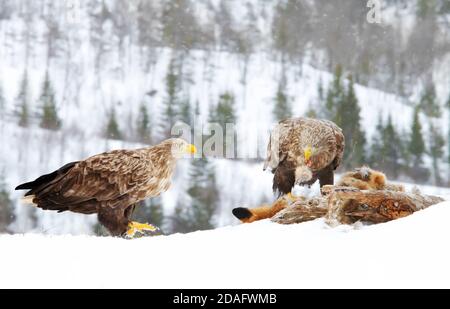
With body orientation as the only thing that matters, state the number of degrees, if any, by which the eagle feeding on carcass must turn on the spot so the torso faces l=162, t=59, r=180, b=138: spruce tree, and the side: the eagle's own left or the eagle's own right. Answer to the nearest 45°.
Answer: approximately 180°

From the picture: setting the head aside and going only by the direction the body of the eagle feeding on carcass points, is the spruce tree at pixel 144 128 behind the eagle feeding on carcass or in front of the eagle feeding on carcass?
behind

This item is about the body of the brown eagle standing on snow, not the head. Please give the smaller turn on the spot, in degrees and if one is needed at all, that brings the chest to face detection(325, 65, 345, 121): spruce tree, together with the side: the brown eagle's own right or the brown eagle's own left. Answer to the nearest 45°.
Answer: approximately 45° to the brown eagle's own left

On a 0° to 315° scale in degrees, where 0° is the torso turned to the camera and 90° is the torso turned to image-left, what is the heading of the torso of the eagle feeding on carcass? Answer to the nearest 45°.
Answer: approximately 0°

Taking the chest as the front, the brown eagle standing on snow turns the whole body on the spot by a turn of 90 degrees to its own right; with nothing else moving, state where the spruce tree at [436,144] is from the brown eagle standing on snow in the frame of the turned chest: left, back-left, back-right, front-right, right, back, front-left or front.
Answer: back-left

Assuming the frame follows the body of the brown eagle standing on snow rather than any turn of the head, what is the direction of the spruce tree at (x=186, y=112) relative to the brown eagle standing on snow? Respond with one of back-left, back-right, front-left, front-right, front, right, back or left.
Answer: left

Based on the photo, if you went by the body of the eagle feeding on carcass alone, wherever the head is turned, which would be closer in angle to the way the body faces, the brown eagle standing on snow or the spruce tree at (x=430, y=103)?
the brown eagle standing on snow

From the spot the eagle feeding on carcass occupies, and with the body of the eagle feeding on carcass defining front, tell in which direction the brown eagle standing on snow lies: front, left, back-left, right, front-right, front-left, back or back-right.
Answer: front-right

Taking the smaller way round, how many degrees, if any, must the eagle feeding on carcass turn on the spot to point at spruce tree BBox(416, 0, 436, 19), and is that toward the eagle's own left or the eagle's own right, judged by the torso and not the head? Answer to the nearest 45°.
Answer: approximately 180°

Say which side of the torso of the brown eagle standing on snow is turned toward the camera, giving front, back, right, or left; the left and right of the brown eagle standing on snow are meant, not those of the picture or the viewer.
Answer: right

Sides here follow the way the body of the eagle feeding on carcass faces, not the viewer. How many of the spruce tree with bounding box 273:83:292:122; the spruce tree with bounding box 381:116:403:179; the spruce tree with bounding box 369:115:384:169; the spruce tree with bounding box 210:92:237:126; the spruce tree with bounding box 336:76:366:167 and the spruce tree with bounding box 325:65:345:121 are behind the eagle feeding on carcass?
6

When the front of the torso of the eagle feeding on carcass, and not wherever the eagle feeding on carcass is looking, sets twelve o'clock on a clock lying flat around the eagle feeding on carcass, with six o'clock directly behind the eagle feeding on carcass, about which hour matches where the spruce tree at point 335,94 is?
The spruce tree is roughly at 6 o'clock from the eagle feeding on carcass.

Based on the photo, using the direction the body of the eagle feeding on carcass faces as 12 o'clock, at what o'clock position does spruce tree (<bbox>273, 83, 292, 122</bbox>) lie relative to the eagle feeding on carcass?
The spruce tree is roughly at 6 o'clock from the eagle feeding on carcass.

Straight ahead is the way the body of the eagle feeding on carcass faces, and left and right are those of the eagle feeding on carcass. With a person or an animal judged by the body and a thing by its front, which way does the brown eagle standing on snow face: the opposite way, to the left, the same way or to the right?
to the left

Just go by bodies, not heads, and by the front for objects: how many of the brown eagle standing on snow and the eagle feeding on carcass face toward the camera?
1
